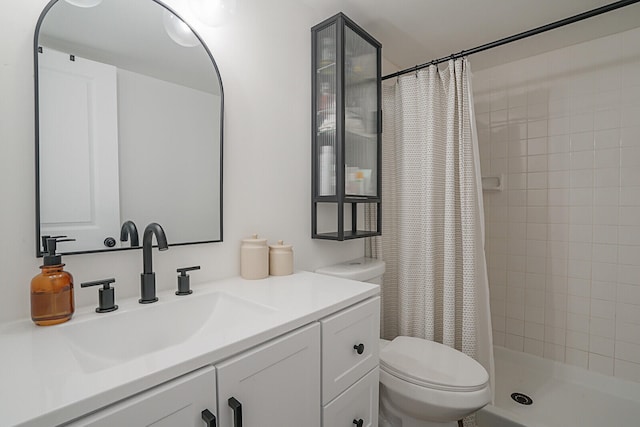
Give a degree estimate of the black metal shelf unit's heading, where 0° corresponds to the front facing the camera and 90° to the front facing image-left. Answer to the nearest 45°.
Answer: approximately 315°

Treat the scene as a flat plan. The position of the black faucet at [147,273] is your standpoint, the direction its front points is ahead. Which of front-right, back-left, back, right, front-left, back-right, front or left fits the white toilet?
front-left

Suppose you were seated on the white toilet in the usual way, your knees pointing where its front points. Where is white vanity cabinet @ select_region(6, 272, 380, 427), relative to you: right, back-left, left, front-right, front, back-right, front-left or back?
right

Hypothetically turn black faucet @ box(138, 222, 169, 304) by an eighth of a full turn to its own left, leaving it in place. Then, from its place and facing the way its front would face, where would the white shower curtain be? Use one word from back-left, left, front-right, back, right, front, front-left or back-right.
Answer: front

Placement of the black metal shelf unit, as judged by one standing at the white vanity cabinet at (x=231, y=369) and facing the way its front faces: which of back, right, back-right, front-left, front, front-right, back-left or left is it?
left

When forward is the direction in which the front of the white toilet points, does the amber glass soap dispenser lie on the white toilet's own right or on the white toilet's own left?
on the white toilet's own right

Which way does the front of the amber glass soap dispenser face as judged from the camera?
facing to the right of the viewer

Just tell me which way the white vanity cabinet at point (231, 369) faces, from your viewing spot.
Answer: facing the viewer and to the right of the viewer

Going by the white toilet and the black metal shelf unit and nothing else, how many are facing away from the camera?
0

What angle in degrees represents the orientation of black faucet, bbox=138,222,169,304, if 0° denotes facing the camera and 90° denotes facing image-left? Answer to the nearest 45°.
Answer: approximately 315°

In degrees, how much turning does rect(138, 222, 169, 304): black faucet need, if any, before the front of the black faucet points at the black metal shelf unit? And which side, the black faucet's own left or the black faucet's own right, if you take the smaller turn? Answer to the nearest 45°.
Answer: approximately 45° to the black faucet's own left

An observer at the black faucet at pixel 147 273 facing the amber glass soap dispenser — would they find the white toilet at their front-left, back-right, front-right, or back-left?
back-left
